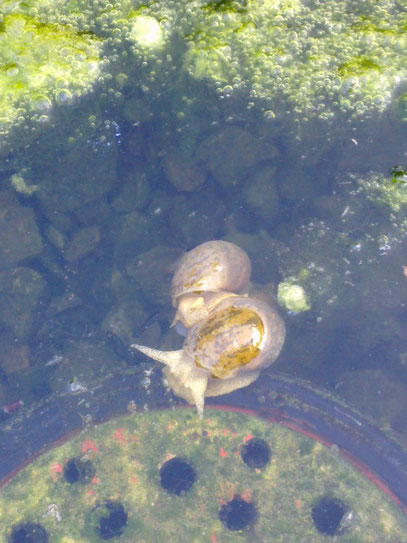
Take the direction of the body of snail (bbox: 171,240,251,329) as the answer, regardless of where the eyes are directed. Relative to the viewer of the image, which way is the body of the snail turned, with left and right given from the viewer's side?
facing the viewer and to the left of the viewer

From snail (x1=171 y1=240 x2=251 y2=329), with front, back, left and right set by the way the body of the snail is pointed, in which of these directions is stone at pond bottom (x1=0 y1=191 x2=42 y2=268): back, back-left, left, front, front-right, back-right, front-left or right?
front-right

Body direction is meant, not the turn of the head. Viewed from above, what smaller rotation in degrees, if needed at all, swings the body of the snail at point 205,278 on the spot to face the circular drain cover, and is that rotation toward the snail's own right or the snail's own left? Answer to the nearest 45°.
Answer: approximately 45° to the snail's own left
